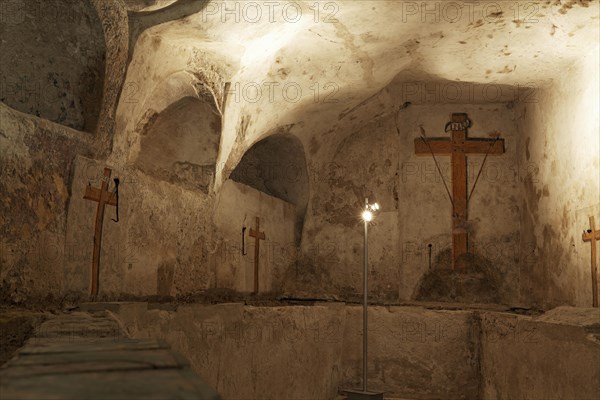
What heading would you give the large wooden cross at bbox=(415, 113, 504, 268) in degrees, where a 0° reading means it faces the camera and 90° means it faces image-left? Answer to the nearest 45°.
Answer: approximately 0°

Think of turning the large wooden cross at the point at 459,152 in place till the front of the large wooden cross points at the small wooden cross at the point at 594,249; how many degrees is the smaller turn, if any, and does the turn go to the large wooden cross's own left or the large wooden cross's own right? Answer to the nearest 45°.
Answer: approximately 45° to the large wooden cross's own left

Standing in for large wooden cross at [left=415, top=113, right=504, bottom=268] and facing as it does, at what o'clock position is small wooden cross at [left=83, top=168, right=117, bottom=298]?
small wooden cross at [left=83, top=168, right=117, bottom=298] is roughly at 1 o'clock from large wooden cross at [left=415, top=113, right=504, bottom=268].

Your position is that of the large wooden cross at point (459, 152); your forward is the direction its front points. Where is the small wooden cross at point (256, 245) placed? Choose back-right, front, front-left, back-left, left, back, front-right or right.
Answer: front-right
